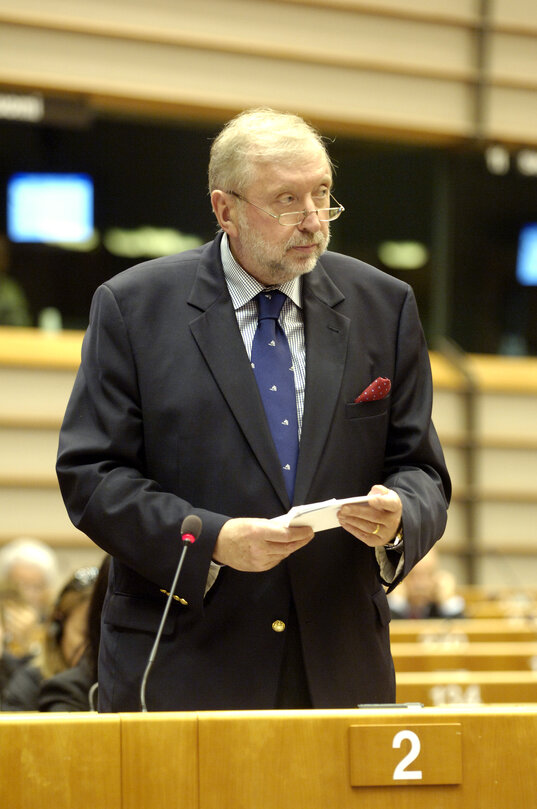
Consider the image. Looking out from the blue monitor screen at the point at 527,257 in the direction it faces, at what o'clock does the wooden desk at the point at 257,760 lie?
The wooden desk is roughly at 12 o'clock from the blue monitor screen.

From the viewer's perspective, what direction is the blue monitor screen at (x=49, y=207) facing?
toward the camera

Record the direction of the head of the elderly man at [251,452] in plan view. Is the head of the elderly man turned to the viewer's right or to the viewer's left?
to the viewer's right

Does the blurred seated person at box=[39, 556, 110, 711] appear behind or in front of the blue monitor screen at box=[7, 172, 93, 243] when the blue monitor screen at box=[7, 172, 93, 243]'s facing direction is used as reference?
in front

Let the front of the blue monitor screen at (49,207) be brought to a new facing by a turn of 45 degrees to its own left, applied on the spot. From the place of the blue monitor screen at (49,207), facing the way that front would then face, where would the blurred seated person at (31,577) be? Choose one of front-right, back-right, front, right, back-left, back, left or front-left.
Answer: front-right

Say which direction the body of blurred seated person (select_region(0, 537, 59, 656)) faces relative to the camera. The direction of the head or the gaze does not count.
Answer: toward the camera

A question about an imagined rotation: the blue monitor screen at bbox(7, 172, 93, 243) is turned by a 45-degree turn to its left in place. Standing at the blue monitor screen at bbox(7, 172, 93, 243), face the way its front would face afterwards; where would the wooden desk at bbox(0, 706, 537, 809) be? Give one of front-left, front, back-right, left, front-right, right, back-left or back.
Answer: front-right

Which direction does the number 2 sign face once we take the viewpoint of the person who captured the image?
facing the viewer

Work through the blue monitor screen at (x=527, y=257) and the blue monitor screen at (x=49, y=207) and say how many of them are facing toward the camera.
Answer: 2

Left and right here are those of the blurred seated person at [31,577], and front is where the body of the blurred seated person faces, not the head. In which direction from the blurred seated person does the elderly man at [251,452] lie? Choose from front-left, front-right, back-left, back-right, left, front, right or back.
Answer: front
